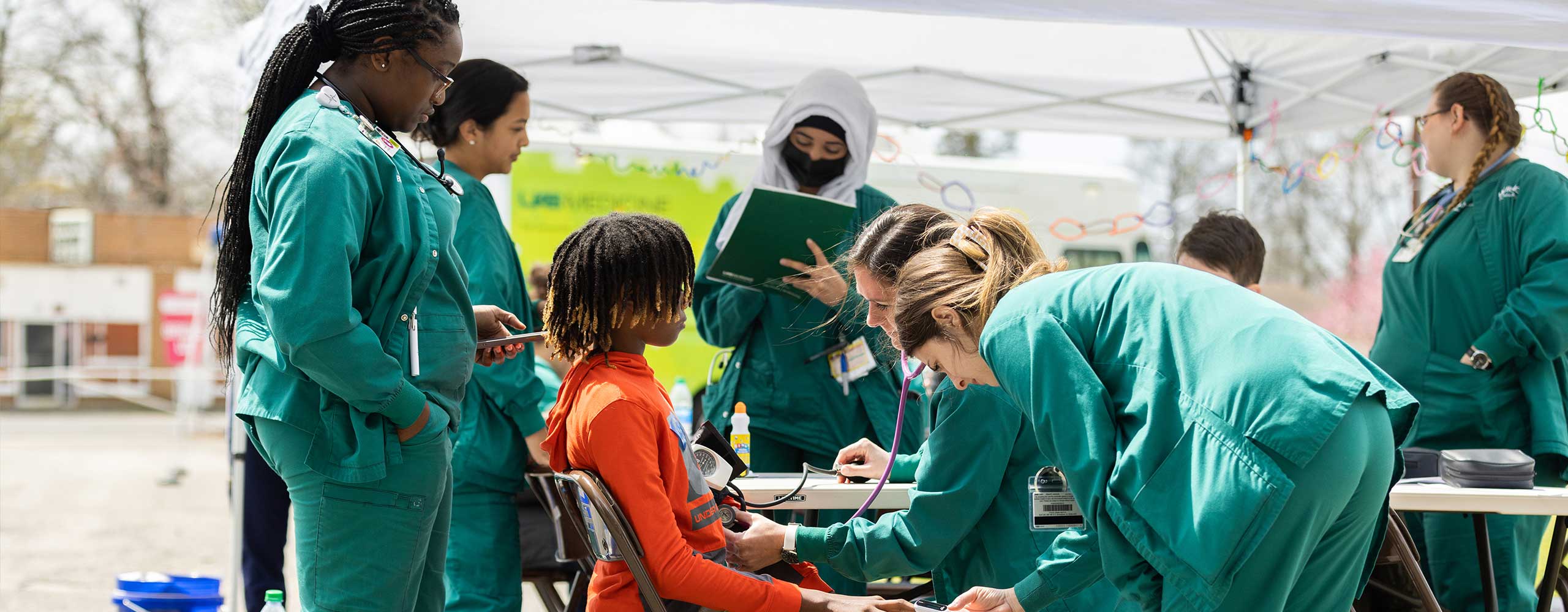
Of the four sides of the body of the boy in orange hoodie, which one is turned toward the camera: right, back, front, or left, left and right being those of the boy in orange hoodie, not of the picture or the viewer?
right

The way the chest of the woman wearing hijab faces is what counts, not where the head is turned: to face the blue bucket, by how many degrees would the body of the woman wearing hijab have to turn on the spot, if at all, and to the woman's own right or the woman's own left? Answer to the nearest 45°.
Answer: approximately 90° to the woman's own right

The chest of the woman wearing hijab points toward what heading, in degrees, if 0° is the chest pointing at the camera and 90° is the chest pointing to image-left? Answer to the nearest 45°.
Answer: approximately 0°

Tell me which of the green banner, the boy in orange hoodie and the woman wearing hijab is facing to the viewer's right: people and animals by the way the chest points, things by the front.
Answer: the boy in orange hoodie

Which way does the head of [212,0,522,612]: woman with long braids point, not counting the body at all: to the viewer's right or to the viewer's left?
to the viewer's right

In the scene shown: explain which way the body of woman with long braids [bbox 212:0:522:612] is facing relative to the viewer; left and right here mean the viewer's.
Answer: facing to the right of the viewer

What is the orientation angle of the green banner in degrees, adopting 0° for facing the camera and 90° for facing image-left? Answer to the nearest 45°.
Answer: approximately 0°

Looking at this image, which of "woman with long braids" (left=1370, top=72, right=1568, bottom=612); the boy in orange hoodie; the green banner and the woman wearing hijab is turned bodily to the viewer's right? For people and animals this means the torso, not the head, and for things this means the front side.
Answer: the boy in orange hoodie

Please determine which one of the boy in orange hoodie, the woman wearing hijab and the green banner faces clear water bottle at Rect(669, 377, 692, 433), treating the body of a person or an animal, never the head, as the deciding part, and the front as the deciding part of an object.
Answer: the green banner

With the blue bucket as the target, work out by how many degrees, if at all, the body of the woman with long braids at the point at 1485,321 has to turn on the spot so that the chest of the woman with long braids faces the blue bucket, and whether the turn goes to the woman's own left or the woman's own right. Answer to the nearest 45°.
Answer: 0° — they already face it
